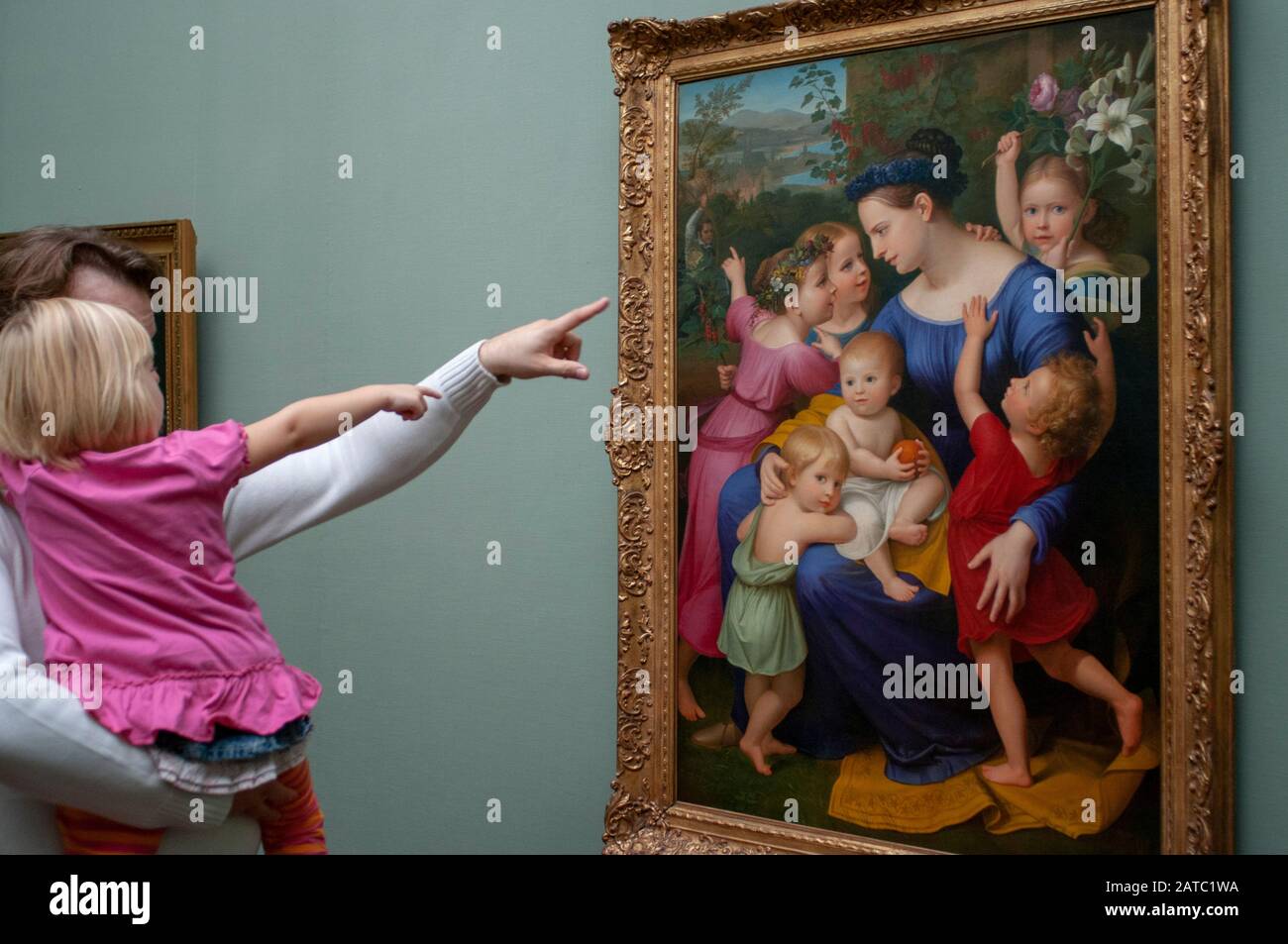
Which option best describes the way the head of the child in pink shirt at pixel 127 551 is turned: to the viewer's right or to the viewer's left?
to the viewer's right

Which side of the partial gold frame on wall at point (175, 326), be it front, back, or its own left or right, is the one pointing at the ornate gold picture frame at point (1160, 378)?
left

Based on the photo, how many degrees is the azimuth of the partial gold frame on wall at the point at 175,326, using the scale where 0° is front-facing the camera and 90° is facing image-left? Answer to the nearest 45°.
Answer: approximately 45°

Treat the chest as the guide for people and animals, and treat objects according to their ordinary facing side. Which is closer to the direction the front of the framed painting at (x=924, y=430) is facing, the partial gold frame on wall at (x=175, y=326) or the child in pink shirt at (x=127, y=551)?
the child in pink shirt

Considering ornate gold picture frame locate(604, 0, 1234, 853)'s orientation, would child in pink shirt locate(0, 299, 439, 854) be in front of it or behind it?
in front

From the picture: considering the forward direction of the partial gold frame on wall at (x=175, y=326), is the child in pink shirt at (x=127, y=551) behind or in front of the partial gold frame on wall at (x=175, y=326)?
in front

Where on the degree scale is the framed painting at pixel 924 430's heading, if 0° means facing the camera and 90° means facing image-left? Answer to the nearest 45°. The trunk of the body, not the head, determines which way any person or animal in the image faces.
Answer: approximately 45°

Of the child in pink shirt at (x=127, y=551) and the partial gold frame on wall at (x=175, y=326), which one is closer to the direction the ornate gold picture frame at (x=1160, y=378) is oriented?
the child in pink shirt

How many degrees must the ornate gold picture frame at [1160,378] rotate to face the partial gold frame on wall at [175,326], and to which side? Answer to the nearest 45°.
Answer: approximately 45° to its right
